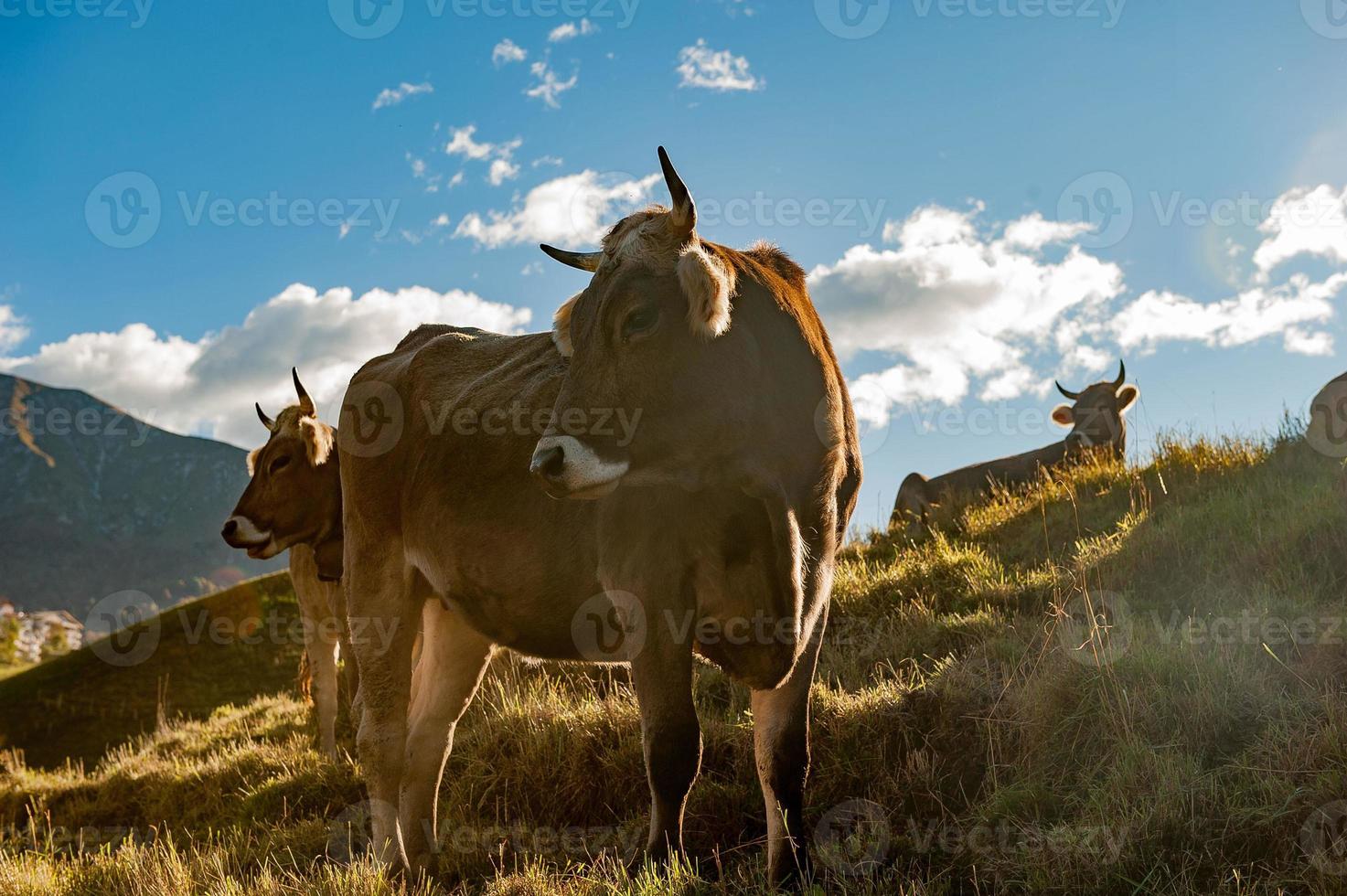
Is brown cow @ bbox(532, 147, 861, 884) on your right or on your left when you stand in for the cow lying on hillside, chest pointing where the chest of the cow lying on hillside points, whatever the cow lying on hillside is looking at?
on your right

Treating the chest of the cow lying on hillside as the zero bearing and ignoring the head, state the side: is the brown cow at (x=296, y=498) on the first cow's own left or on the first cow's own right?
on the first cow's own right

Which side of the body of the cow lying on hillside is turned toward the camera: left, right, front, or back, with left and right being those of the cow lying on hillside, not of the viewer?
right
